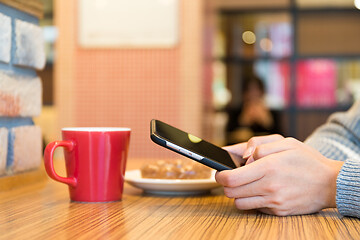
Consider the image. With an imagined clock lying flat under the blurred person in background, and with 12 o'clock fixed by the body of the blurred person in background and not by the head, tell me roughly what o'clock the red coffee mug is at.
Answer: The red coffee mug is roughly at 12 o'clock from the blurred person in background.

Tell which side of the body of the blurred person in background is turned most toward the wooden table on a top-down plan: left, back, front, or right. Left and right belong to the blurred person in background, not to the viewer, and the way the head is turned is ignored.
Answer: front

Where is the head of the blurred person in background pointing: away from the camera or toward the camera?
toward the camera

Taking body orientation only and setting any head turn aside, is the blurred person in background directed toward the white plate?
yes

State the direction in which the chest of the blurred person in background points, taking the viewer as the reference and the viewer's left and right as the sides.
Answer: facing the viewer
